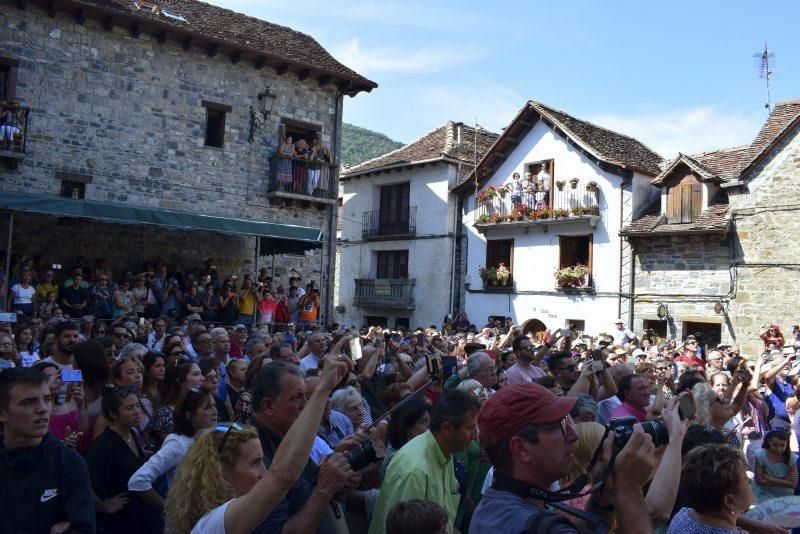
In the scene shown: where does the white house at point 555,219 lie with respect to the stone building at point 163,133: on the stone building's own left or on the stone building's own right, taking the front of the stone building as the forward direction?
on the stone building's own left

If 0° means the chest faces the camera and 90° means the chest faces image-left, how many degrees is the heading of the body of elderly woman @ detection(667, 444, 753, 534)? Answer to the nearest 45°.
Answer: approximately 225°

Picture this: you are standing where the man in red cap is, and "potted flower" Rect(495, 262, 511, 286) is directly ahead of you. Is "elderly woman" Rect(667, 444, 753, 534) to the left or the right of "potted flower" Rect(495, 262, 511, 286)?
right

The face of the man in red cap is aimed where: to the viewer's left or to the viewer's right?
to the viewer's right
